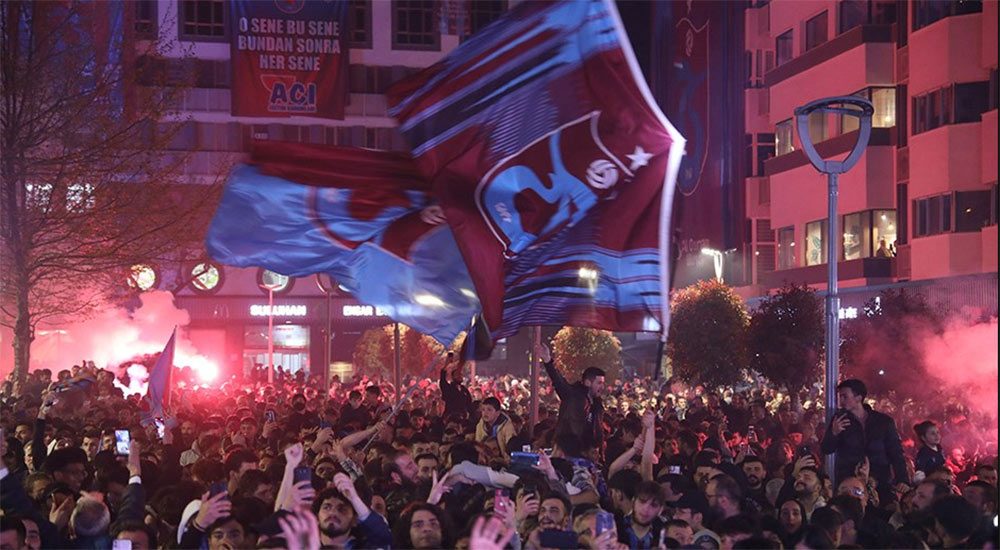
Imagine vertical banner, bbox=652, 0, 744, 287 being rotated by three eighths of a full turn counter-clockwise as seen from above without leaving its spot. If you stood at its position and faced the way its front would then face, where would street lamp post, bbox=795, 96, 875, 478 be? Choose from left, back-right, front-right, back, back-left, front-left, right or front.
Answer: back-right

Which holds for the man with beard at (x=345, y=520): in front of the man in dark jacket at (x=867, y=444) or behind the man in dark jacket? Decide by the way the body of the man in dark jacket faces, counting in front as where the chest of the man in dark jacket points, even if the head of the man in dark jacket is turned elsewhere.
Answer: in front

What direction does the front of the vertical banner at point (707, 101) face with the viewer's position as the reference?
facing the viewer

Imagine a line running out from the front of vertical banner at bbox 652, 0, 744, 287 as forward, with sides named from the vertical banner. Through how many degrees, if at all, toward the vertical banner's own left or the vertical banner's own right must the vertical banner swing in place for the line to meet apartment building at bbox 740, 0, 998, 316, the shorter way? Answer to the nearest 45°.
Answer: approximately 45° to the vertical banner's own left

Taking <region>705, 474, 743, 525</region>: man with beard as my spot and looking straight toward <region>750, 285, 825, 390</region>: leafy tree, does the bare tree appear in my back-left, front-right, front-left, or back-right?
front-left

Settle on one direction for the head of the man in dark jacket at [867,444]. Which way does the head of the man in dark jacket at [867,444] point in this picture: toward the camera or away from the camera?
toward the camera

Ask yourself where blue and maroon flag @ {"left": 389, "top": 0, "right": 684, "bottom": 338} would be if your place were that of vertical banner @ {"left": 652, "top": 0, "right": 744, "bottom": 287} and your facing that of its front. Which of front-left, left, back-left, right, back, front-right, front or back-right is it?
front

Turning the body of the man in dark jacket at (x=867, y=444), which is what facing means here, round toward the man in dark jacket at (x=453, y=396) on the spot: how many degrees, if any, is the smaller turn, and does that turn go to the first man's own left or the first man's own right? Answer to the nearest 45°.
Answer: approximately 90° to the first man's own right

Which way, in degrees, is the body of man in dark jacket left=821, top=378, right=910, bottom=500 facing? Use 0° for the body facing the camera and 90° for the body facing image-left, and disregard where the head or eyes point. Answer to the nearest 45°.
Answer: approximately 45°

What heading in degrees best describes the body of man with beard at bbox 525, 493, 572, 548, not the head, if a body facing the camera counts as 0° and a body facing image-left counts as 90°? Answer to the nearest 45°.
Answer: approximately 45°

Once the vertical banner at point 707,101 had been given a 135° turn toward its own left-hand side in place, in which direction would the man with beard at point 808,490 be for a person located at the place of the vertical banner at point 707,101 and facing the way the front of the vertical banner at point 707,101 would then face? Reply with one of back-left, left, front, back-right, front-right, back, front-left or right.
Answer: back-right

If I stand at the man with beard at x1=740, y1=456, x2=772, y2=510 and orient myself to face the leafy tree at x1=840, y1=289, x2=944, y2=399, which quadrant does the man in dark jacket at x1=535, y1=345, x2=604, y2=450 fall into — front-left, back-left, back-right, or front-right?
front-left
